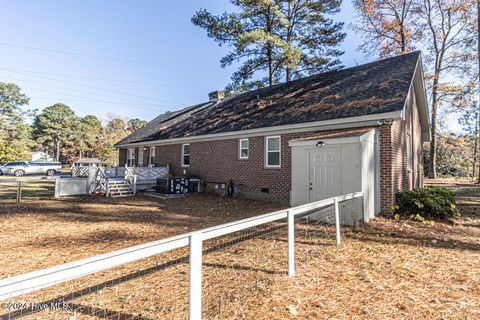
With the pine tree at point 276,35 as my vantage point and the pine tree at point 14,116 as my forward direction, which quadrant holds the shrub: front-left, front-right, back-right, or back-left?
back-left

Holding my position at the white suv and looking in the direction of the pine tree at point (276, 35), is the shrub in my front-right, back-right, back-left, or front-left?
front-right

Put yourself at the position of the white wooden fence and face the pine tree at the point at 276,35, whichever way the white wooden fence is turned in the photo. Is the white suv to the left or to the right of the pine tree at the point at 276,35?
left

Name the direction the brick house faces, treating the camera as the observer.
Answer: facing away from the viewer and to the right of the viewer

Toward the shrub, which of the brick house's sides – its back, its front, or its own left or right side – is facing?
right

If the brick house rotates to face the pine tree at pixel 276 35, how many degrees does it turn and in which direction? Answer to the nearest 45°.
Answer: approximately 45° to its left

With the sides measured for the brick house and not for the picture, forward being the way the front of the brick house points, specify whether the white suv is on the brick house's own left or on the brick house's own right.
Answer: on the brick house's own left

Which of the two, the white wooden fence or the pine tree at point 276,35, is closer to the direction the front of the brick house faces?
the pine tree

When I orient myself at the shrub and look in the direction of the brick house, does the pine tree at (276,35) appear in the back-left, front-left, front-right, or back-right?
front-right

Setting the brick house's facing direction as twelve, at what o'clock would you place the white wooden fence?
The white wooden fence is roughly at 5 o'clock from the brick house.

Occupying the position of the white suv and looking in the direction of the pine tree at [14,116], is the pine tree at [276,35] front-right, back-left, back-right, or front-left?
back-right
